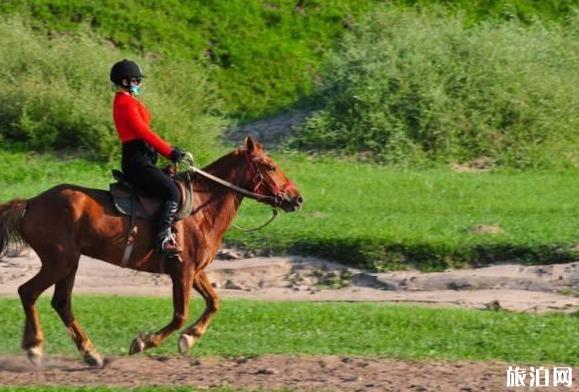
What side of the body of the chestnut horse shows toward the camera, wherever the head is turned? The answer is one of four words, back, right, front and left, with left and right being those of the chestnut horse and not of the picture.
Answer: right

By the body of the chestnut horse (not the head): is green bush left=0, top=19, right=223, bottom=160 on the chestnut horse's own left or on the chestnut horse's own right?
on the chestnut horse's own left

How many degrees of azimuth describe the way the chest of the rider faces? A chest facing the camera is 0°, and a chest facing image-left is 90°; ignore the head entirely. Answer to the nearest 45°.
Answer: approximately 270°

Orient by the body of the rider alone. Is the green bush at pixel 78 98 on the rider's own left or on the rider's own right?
on the rider's own left
